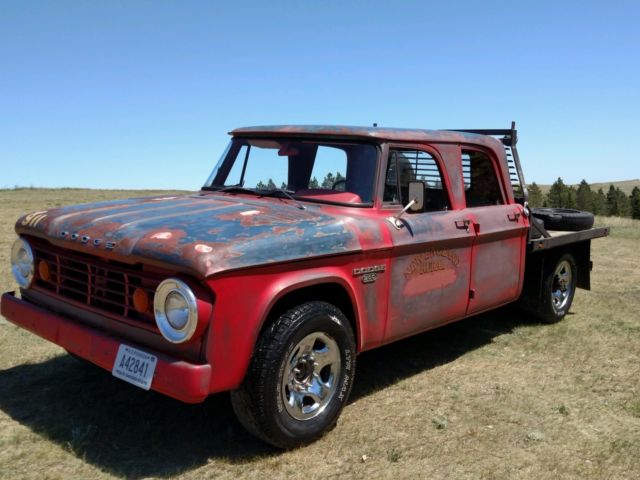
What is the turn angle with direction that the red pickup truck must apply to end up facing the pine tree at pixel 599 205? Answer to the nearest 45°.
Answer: approximately 180°

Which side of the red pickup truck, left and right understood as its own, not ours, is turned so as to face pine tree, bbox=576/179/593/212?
back

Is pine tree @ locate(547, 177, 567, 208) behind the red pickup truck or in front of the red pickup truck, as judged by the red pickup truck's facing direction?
behind

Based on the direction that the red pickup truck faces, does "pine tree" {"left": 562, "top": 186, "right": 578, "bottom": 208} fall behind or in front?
behind

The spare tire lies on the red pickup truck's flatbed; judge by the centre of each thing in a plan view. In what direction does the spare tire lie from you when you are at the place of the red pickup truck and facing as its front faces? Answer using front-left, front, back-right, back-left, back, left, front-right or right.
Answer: back

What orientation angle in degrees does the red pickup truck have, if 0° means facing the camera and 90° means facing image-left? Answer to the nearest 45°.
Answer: approximately 45°
